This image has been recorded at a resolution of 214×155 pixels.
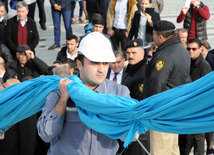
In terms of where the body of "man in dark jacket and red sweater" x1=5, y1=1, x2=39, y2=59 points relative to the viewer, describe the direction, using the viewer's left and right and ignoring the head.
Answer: facing the viewer

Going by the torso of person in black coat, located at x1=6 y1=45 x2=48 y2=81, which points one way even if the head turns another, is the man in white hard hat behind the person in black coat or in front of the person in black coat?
in front

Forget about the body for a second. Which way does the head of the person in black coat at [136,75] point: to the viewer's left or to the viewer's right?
to the viewer's left

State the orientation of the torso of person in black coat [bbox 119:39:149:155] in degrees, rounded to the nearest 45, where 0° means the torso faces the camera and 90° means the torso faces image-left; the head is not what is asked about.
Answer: approximately 45°

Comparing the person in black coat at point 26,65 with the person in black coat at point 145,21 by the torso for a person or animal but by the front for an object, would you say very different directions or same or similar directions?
same or similar directions

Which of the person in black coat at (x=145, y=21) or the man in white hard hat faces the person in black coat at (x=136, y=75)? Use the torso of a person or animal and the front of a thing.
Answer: the person in black coat at (x=145, y=21)

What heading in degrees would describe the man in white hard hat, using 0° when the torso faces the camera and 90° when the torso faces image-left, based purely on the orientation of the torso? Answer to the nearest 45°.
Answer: approximately 315°

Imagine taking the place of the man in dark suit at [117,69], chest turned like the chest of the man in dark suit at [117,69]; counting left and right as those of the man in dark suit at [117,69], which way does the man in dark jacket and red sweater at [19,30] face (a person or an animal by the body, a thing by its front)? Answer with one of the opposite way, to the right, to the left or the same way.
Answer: the same way

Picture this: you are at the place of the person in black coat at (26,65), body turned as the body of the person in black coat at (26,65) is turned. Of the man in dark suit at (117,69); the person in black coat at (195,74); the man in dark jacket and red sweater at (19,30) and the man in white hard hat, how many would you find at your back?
1

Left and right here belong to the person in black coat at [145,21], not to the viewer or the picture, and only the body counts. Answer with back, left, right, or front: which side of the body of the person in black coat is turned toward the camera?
front

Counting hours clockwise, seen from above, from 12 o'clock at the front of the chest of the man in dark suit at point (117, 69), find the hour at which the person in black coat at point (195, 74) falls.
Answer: The person in black coat is roughly at 9 o'clock from the man in dark suit.
